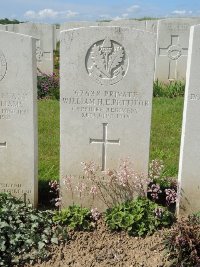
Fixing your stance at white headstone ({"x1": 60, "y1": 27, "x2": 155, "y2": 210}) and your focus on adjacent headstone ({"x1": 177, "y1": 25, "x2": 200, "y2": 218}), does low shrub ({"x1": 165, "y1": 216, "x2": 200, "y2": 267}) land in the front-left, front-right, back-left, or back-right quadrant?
front-right

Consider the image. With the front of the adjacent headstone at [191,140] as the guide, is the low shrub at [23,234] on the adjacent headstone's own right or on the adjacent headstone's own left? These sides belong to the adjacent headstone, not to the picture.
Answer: on the adjacent headstone's own right

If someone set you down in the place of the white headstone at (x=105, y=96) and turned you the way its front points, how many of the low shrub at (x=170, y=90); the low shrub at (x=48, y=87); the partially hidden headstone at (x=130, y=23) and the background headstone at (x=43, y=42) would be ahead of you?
0

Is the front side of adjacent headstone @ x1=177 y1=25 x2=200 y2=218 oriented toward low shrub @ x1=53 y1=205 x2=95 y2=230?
no

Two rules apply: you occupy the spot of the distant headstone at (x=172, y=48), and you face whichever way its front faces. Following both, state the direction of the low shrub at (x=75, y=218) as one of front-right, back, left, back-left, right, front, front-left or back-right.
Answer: front

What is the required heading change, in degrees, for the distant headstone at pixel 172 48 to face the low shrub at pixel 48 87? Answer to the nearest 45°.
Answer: approximately 45° to its right

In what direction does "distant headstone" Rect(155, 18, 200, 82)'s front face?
toward the camera

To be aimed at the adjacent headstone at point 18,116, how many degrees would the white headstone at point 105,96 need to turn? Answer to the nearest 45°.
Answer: approximately 90° to its right

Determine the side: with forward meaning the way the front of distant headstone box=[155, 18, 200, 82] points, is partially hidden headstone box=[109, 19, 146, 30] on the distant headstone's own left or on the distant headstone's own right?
on the distant headstone's own right

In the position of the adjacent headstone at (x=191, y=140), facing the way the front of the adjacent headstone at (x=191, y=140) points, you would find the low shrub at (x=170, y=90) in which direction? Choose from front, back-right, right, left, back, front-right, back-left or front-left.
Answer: back

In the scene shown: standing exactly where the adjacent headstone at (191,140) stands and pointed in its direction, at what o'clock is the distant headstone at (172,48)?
the distant headstone at (172,48) is roughly at 6 o'clock from the adjacent headstone at (191,140).

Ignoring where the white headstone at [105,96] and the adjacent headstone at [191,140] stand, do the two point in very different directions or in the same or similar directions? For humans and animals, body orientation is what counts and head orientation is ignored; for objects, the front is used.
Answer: same or similar directions

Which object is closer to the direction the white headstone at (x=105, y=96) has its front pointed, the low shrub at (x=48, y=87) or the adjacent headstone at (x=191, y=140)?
the adjacent headstone

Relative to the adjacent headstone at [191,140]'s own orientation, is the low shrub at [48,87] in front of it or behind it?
behind

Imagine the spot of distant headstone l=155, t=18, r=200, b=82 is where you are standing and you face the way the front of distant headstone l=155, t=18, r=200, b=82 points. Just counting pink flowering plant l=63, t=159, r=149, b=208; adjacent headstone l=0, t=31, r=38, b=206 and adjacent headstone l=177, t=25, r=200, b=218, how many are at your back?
0

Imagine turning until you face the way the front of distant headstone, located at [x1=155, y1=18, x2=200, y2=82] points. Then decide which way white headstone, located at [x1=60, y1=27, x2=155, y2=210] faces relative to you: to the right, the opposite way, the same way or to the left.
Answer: the same way

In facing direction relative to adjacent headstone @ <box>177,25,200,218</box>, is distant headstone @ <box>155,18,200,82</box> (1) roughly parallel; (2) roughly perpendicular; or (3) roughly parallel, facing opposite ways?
roughly parallel

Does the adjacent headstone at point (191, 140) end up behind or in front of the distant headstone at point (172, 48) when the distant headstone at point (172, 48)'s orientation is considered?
in front

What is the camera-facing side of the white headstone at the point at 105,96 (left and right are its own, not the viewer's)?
front

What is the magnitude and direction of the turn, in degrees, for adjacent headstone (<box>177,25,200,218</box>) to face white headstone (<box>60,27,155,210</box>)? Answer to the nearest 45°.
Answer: approximately 90° to its right
